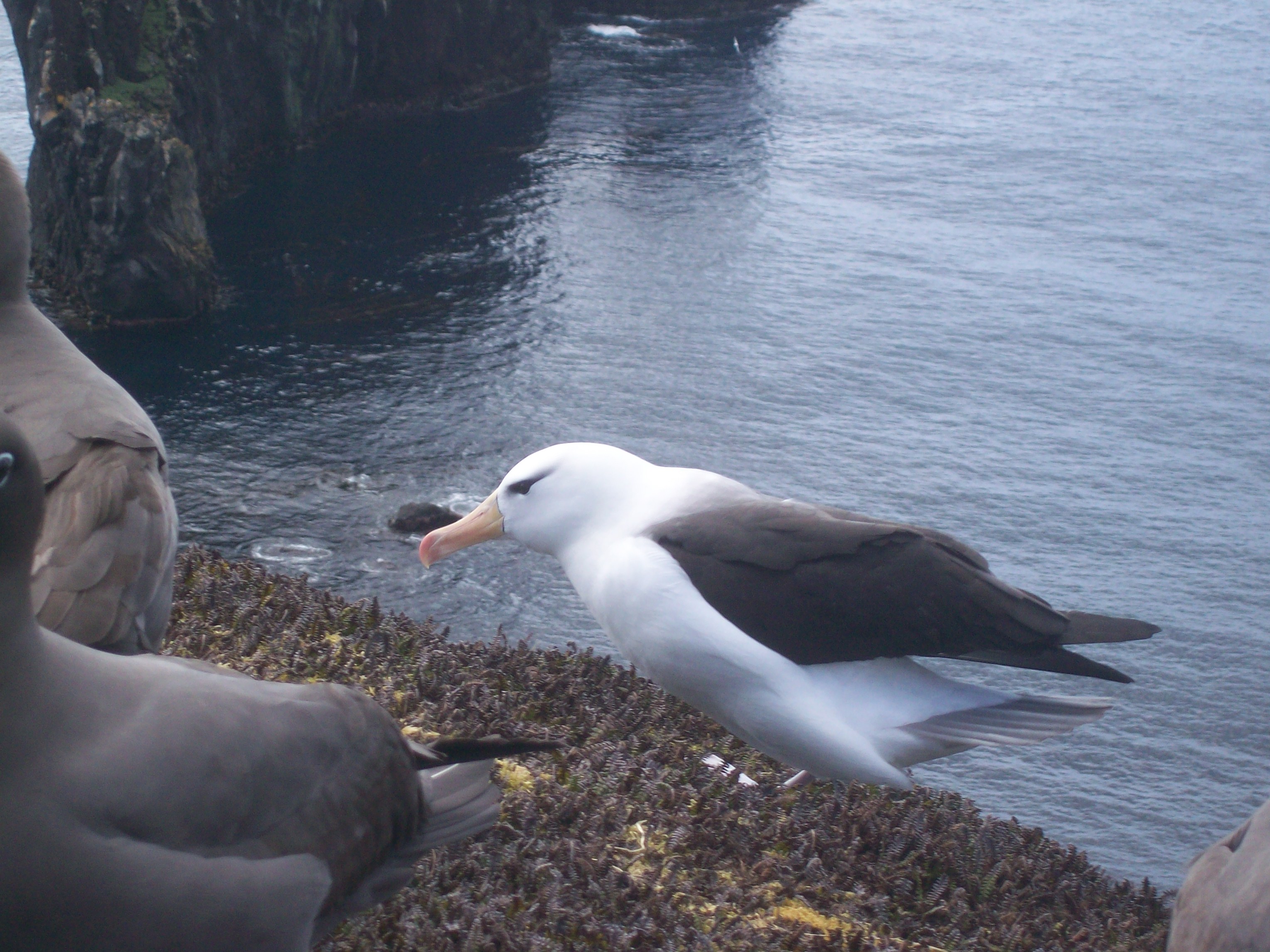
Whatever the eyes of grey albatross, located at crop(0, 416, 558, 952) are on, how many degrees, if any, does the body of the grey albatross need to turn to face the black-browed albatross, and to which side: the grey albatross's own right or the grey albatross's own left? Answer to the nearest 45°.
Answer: approximately 135° to the grey albatross's own right

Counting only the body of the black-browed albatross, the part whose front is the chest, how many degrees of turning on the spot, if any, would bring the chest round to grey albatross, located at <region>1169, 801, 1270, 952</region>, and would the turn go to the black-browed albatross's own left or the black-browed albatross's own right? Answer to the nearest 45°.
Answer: approximately 135° to the black-browed albatross's own left

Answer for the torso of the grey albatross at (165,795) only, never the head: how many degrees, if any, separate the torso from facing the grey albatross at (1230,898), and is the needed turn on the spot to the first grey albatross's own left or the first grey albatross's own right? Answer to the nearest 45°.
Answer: approximately 180°

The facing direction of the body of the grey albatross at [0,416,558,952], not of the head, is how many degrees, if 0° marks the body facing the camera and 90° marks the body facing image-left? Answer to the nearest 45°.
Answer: approximately 90°

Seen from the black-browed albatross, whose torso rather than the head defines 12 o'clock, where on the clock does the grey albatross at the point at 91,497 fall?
The grey albatross is roughly at 11 o'clock from the black-browed albatross.

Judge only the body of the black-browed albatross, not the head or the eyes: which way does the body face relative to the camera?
to the viewer's left

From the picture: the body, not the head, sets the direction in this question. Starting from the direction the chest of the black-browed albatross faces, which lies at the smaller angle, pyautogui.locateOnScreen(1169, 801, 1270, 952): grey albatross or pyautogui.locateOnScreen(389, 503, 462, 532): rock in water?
the rock in water

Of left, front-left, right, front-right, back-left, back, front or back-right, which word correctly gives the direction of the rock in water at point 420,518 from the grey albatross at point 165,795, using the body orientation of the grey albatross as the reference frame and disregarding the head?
right

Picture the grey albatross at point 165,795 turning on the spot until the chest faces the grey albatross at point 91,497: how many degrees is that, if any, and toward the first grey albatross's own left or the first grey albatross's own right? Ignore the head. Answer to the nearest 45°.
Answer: approximately 90° to the first grey albatross's own right
